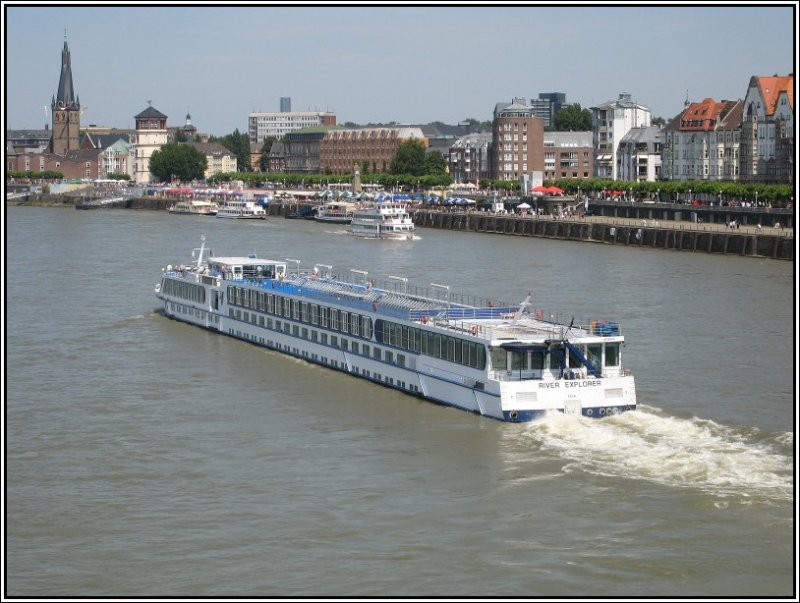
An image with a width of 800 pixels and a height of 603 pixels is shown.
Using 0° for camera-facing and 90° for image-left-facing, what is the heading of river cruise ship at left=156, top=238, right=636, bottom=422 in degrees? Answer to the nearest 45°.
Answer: approximately 135°
